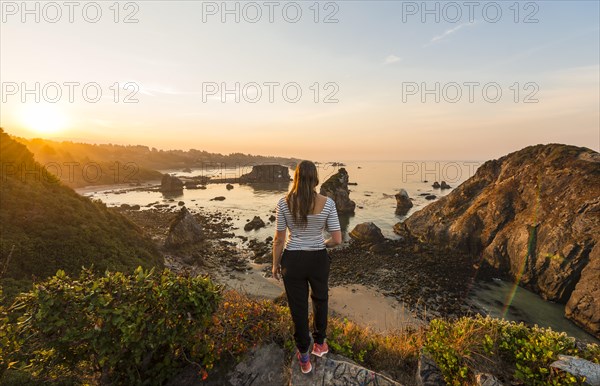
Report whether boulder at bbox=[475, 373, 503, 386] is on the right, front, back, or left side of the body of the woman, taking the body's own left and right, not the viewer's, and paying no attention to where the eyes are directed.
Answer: right

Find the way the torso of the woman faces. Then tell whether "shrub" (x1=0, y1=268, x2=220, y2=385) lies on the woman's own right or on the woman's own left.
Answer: on the woman's own left

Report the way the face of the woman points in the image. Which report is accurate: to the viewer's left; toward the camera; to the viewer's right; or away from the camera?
away from the camera

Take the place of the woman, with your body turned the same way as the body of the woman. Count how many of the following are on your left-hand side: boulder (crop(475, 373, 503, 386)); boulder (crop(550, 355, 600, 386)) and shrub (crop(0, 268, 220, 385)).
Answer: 1

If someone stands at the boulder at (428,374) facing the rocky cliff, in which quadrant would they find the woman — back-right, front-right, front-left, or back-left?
back-left

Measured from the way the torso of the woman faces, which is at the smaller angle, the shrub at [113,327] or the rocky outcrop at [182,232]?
the rocky outcrop

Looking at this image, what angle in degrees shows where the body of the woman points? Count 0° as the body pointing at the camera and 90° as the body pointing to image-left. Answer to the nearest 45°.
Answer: approximately 180°

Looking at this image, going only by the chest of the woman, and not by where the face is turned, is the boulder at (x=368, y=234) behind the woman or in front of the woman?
in front

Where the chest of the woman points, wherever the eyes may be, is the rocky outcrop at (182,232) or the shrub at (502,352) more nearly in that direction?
the rocky outcrop
